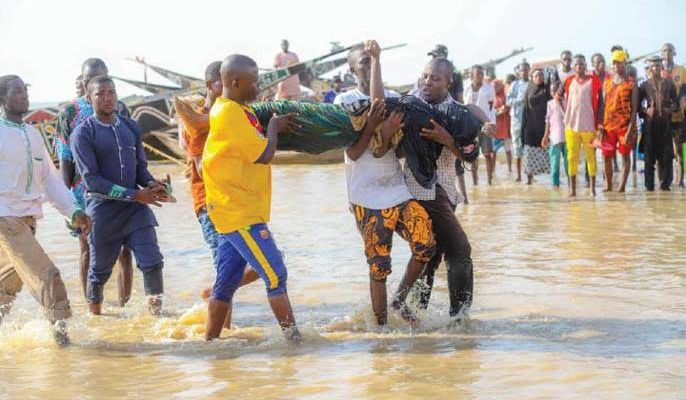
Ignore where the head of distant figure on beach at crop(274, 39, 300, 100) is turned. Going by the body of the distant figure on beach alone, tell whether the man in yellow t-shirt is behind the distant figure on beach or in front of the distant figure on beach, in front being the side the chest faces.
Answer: in front

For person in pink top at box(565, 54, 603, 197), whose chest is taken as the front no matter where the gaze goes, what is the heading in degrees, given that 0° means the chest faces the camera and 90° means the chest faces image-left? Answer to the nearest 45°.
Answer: approximately 0°

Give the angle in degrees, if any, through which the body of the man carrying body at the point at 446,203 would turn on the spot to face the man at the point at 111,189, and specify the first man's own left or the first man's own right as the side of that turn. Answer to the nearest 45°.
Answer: approximately 45° to the first man's own right

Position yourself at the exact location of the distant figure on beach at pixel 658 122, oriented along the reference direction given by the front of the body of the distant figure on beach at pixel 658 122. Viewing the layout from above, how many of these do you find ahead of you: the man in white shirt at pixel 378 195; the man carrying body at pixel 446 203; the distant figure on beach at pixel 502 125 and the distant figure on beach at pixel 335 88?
2

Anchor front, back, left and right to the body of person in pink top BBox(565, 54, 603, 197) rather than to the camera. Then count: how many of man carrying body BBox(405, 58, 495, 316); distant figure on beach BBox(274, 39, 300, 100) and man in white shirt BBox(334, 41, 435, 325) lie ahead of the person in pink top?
2

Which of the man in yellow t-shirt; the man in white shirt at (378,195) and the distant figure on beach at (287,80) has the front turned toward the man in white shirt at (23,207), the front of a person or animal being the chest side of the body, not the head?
the distant figure on beach

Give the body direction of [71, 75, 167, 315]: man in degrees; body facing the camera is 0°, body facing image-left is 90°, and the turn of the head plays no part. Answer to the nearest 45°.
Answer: approximately 315°

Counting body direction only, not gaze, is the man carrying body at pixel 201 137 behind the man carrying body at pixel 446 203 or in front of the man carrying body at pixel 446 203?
in front

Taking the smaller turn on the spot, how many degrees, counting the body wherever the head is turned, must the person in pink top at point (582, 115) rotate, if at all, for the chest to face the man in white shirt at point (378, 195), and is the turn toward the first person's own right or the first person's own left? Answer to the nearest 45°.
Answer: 0° — they already face them

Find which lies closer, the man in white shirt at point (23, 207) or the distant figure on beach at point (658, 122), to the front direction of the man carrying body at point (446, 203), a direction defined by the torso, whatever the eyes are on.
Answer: the man in white shirt
